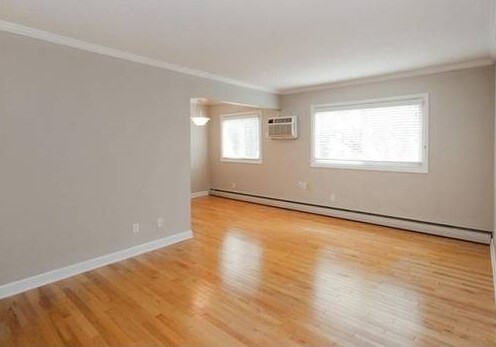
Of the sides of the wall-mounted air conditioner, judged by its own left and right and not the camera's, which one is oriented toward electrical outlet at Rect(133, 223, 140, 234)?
front

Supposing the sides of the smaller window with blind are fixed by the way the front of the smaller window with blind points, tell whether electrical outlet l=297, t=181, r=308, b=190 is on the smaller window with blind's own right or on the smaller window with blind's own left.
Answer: on the smaller window with blind's own left

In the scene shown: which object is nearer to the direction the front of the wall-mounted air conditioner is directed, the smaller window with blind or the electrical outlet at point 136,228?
the electrical outlet

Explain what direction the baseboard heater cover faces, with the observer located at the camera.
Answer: facing the viewer and to the left of the viewer

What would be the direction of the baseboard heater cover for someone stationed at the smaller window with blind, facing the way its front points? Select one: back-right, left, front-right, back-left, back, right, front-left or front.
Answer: left

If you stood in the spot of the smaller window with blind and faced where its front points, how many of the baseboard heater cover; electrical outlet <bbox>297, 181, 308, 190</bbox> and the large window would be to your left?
3

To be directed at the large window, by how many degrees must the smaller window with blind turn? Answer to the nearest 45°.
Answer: approximately 90° to its left
